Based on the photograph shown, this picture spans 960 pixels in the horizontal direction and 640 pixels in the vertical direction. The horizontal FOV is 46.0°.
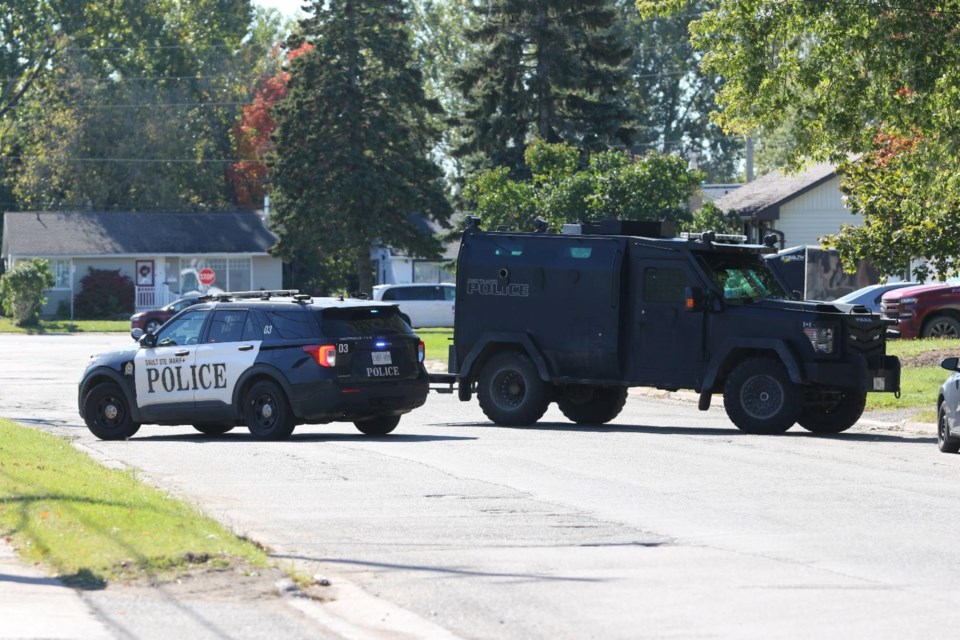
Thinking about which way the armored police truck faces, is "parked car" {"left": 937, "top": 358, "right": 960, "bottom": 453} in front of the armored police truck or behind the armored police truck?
in front

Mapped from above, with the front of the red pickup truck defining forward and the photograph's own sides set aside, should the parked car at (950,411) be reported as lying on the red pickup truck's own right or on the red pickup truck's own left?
on the red pickup truck's own left

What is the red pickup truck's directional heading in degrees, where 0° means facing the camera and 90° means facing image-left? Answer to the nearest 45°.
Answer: approximately 45°

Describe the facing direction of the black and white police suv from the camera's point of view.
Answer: facing away from the viewer and to the left of the viewer

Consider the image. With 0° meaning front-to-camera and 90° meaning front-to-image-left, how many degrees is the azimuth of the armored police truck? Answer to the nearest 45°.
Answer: approximately 315°

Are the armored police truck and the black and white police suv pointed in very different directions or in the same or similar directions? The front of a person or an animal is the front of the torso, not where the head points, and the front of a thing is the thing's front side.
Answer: very different directions

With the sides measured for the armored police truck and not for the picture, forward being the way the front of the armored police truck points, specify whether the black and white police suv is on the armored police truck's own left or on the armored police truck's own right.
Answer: on the armored police truck's own right

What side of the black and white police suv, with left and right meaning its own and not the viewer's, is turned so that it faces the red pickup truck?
right
